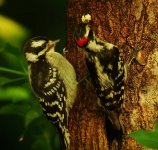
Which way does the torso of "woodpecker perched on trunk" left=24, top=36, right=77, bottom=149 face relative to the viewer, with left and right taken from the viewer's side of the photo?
facing to the right of the viewer

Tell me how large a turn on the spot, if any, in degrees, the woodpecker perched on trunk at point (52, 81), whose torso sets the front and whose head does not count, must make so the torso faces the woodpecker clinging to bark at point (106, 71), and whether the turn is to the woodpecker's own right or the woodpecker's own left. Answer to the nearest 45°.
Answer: approximately 45° to the woodpecker's own right
